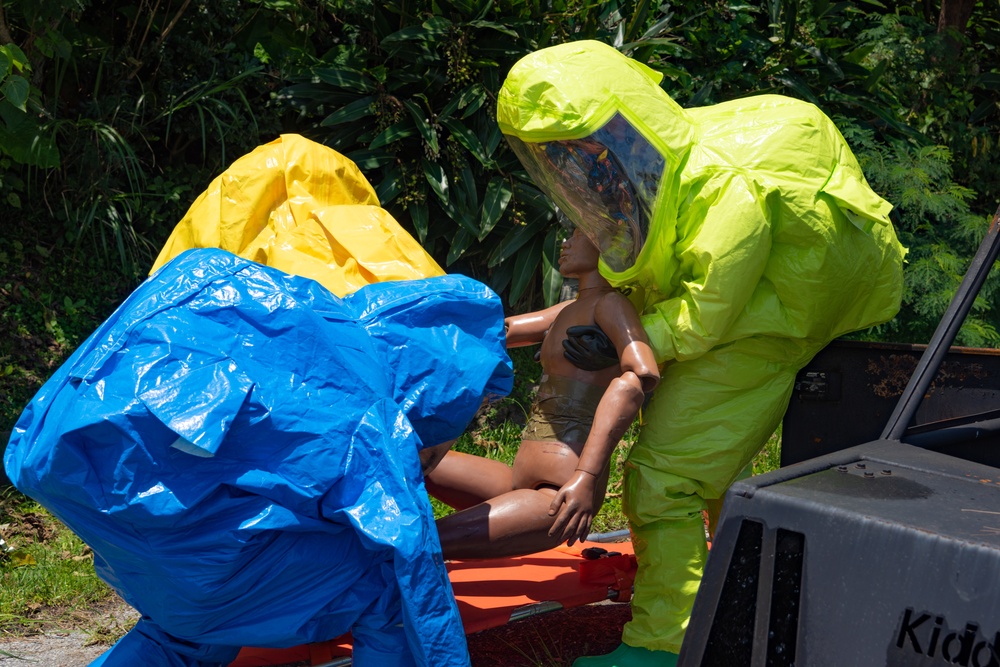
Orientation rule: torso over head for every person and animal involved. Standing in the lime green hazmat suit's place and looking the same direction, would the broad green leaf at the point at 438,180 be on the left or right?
on its right

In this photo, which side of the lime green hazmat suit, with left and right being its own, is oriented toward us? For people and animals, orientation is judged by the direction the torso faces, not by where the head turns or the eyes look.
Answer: left

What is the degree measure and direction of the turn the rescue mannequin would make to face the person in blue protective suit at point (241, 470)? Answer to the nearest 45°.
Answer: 0° — it already faces it

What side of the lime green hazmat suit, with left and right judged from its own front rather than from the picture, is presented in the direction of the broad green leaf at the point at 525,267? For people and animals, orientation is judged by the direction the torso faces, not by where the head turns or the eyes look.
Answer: right

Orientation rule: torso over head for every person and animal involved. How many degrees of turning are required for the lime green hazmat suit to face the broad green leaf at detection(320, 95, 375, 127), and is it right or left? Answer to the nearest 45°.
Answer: approximately 45° to its right

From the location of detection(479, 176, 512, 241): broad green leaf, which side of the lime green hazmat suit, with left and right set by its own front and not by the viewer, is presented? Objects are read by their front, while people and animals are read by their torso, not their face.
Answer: right

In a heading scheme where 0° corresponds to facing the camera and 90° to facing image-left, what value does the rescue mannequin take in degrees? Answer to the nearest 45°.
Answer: approximately 45°

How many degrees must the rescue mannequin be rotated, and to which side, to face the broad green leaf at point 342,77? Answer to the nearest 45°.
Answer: approximately 135° to its right

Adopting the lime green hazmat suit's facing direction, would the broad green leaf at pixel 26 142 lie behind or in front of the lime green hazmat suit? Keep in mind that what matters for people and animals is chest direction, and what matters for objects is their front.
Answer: in front

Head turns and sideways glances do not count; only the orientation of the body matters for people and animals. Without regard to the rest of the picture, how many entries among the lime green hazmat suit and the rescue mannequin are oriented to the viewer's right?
0

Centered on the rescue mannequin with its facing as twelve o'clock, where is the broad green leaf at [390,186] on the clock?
The broad green leaf is roughly at 4 o'clock from the rescue mannequin.

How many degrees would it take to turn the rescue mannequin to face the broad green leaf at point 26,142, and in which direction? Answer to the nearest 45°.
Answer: approximately 90° to its right

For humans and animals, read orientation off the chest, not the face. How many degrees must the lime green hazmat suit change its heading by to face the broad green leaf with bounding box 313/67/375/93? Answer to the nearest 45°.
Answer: approximately 45° to its right

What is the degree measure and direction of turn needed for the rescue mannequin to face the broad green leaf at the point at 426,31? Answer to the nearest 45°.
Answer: approximately 135° to its right
